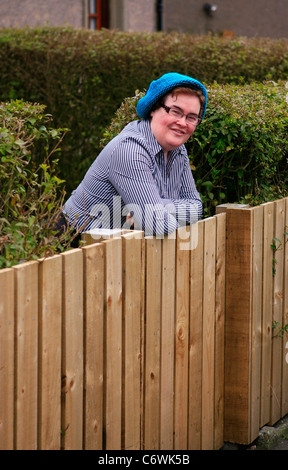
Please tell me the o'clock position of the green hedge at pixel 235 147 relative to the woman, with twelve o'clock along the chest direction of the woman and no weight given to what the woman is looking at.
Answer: The green hedge is roughly at 9 o'clock from the woman.

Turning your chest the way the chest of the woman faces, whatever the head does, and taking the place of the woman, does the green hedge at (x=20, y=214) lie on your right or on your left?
on your right

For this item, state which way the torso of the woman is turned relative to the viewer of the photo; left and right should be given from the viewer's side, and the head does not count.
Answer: facing the viewer and to the right of the viewer
